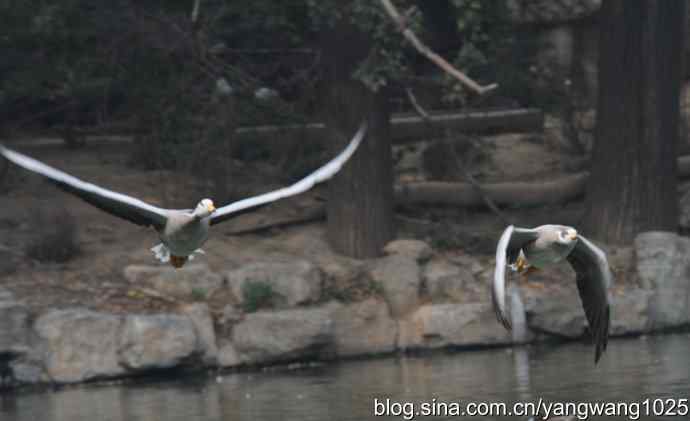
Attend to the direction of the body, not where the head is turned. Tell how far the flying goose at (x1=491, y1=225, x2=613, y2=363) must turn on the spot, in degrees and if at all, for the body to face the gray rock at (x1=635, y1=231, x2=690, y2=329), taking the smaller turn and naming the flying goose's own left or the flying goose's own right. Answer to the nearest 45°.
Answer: approximately 135° to the flying goose's own left

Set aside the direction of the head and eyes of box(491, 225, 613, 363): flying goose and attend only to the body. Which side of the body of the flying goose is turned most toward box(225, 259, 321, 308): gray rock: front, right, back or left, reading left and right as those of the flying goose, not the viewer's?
back

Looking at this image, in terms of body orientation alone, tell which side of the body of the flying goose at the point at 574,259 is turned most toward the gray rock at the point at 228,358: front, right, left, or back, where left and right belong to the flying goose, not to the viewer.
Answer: back

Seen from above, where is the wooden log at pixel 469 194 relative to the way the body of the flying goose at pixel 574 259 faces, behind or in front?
behind

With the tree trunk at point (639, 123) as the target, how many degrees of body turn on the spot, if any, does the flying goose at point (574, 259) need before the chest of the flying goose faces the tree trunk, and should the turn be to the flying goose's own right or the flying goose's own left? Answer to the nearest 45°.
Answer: approximately 135° to the flying goose's own left

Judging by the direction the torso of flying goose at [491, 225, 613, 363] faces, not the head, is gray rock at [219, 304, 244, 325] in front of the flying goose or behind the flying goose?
behind

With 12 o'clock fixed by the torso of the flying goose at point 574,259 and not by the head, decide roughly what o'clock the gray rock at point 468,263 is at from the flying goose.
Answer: The gray rock is roughly at 7 o'clock from the flying goose.

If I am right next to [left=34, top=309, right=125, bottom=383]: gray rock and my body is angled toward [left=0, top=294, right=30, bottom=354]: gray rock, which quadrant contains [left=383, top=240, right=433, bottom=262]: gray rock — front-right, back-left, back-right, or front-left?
back-right

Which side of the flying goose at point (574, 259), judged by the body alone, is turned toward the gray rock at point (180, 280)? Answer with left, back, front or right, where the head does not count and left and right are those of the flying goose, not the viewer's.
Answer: back

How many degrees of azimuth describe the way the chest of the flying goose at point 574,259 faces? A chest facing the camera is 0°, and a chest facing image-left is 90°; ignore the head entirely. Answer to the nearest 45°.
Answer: approximately 315°
